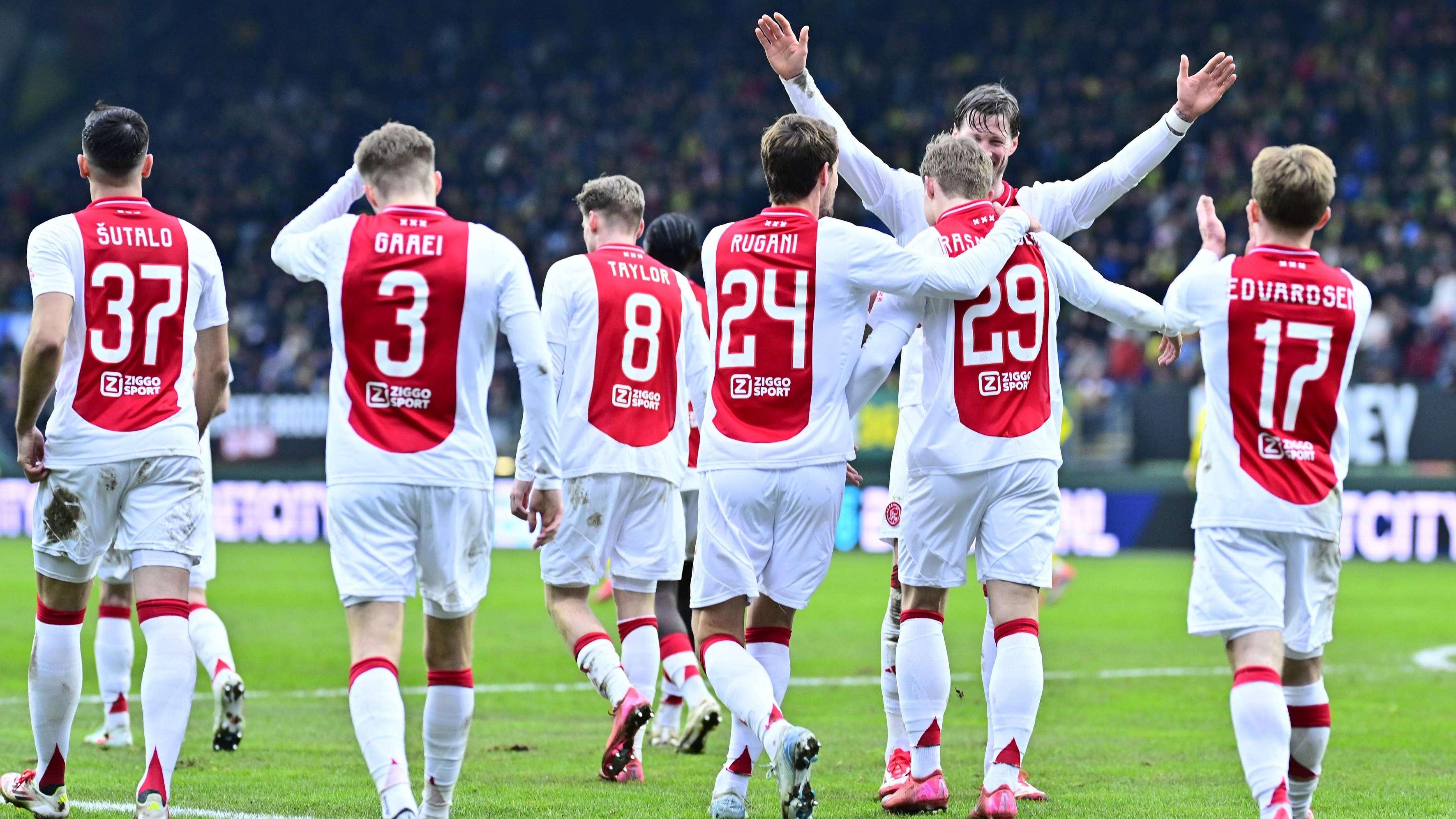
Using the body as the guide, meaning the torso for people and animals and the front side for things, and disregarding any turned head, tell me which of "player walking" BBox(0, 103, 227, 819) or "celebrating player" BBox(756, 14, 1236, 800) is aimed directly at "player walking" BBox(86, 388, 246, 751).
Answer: "player walking" BBox(0, 103, 227, 819)

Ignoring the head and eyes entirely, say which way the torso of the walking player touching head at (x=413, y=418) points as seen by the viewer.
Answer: away from the camera

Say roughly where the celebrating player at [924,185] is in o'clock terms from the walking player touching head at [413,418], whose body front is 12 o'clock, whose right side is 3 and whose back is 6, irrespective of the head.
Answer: the celebrating player at [924,185] is roughly at 2 o'clock from the walking player touching head at [413,418].

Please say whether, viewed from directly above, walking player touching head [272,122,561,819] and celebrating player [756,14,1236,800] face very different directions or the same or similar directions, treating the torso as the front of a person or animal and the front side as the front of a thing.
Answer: very different directions

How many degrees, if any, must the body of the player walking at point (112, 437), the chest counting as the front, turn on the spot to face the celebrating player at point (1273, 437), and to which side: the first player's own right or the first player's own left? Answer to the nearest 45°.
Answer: approximately 135° to the first player's own right

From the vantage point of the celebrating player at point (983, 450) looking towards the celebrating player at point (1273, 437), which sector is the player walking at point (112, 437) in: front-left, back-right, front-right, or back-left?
back-right

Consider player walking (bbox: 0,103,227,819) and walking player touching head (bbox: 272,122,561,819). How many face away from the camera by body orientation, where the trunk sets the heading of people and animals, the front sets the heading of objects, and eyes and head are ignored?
2

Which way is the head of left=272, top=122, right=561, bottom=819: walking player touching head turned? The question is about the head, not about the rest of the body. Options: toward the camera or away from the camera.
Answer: away from the camera

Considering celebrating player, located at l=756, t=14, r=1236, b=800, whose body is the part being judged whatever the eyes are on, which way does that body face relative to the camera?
toward the camera

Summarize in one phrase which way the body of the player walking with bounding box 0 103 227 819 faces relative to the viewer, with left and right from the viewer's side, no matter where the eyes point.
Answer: facing away from the viewer

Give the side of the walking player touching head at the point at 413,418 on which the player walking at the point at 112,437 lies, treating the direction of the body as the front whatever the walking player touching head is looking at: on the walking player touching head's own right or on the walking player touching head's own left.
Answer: on the walking player touching head's own left

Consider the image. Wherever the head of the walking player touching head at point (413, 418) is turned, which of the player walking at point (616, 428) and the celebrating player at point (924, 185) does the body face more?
the player walking

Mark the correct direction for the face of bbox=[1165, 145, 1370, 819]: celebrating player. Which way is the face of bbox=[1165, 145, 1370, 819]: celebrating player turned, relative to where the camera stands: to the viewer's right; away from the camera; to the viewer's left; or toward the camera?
away from the camera

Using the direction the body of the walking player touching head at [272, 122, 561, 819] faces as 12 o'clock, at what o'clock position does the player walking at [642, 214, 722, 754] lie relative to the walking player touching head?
The player walking is roughly at 1 o'clock from the walking player touching head.

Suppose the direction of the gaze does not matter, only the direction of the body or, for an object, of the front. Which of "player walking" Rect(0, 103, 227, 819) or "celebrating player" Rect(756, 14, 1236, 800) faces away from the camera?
the player walking

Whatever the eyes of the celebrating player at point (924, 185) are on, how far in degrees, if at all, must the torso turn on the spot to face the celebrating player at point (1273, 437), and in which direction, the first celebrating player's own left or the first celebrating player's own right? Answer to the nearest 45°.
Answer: approximately 45° to the first celebrating player's own left

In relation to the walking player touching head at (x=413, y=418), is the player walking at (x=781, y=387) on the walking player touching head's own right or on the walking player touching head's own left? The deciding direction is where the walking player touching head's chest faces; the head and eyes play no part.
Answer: on the walking player touching head's own right
